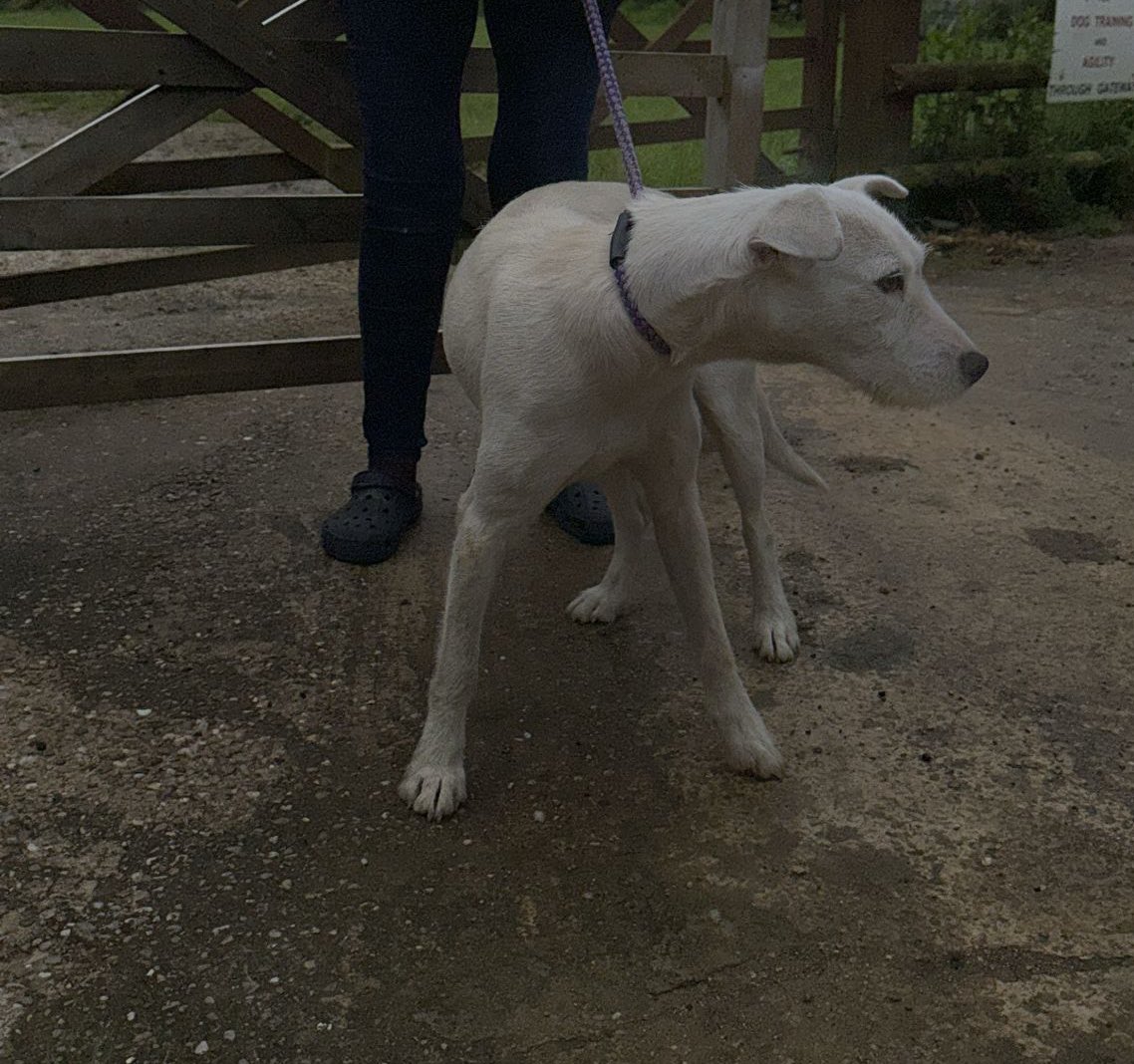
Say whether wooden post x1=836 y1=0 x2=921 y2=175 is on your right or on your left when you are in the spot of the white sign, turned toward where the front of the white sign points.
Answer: on your right

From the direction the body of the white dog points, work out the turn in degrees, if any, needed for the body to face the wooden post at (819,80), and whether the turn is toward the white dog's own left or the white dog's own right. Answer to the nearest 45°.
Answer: approximately 180°

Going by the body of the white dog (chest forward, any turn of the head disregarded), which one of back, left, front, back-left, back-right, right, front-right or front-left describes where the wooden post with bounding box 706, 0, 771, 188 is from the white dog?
back

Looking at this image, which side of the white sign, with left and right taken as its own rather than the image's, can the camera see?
front

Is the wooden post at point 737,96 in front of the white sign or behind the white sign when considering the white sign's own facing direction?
in front

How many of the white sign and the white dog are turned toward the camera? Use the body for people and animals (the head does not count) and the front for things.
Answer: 2

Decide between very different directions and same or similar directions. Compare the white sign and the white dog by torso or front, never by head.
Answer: same or similar directions

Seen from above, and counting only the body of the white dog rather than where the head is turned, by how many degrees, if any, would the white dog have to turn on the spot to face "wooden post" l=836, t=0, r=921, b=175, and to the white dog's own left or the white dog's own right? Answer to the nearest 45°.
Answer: approximately 180°

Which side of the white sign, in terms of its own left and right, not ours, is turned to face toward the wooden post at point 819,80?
right

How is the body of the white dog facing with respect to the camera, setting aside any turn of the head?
toward the camera
